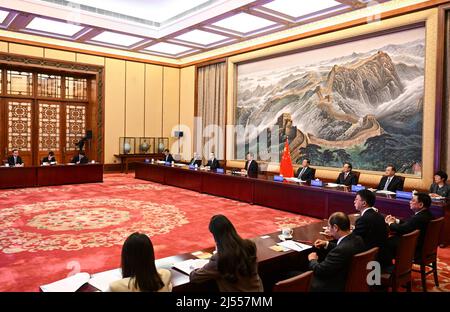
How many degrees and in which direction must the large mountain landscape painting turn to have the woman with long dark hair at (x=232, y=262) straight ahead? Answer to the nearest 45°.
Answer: approximately 45° to its left

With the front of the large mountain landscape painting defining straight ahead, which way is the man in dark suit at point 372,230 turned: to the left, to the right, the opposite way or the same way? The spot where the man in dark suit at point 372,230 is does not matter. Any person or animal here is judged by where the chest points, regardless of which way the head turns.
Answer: to the right

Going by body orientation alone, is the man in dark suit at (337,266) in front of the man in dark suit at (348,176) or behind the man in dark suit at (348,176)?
in front

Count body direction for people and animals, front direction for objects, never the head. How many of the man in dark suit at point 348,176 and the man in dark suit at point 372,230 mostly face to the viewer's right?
0

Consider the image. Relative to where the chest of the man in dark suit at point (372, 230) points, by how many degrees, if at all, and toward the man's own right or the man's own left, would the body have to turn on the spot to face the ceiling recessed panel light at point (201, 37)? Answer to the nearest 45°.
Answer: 0° — they already face it

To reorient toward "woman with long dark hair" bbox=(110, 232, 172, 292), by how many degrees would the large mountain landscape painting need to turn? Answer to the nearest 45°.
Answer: approximately 45° to its left

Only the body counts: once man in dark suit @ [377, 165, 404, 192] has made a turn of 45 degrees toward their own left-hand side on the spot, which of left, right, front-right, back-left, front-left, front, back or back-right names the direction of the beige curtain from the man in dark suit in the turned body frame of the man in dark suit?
back-right

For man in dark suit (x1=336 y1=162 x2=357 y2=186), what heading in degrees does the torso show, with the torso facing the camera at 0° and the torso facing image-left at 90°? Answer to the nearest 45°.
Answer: approximately 45°

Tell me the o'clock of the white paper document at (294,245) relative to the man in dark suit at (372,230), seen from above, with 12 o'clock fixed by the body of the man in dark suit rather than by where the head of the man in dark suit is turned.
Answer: The white paper document is roughly at 10 o'clock from the man in dark suit.

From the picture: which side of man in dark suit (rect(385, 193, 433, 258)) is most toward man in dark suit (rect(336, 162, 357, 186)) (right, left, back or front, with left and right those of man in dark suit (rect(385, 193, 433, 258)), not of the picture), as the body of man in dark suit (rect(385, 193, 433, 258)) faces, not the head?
right

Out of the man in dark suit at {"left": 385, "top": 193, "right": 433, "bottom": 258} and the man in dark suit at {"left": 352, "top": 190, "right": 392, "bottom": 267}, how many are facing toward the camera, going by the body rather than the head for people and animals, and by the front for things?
0

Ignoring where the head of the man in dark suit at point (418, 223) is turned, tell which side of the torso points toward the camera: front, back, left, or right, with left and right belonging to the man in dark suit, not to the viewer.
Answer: left

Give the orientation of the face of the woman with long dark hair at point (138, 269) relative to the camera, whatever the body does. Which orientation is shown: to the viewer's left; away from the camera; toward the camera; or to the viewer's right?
away from the camera

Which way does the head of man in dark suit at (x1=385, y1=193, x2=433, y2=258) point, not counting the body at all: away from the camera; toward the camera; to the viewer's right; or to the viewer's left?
to the viewer's left

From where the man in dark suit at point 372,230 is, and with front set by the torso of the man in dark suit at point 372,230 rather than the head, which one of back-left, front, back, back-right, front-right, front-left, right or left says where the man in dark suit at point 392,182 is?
front-right

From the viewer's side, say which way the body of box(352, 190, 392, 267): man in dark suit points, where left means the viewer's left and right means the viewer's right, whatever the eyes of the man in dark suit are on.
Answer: facing away from the viewer and to the left of the viewer
